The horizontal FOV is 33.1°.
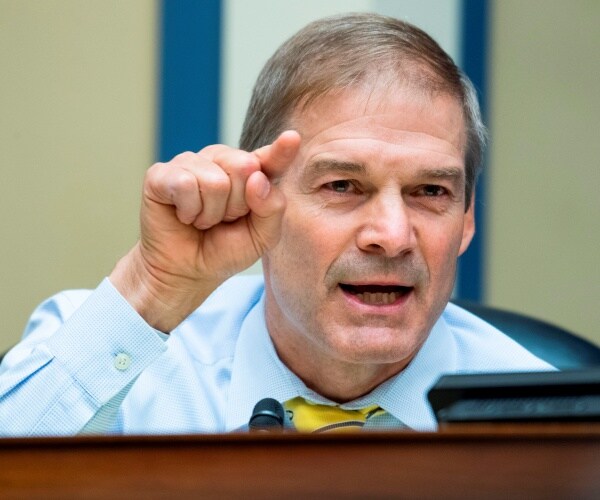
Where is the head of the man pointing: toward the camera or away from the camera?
toward the camera

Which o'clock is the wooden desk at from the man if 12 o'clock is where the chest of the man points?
The wooden desk is roughly at 12 o'clock from the man.

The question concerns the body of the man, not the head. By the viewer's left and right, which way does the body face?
facing the viewer

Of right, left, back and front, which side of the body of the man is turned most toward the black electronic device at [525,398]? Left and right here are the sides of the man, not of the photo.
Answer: front
